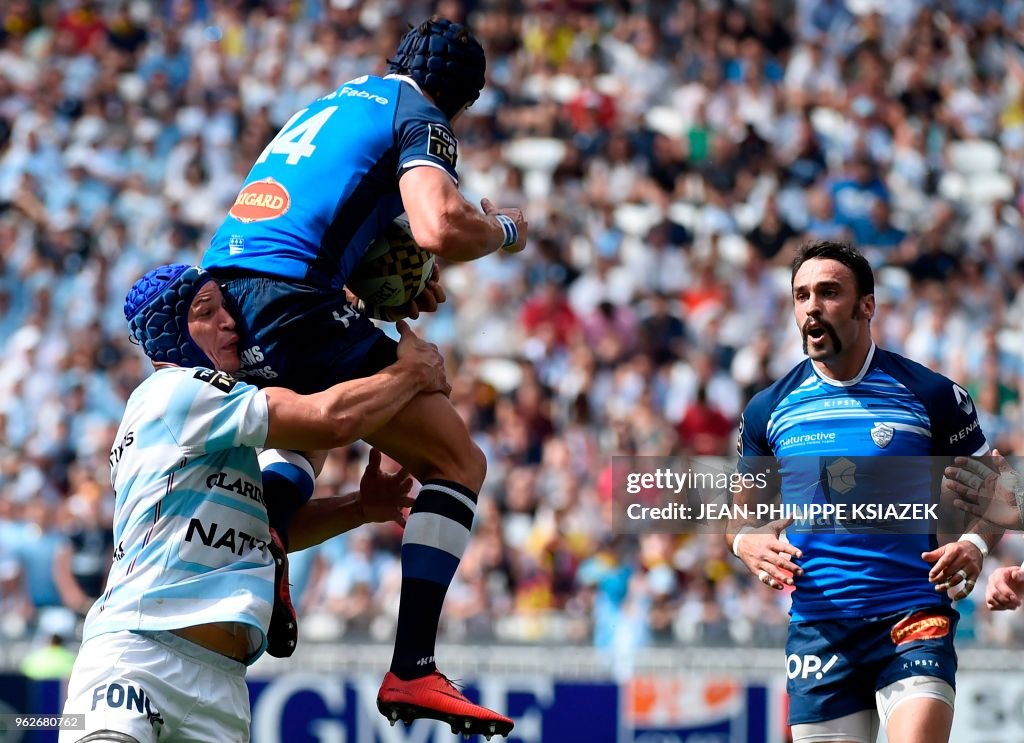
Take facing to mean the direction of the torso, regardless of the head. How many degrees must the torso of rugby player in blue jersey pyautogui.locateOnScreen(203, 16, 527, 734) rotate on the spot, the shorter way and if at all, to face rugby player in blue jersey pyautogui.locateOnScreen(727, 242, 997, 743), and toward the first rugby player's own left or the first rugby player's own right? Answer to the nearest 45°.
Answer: approximately 45° to the first rugby player's own right

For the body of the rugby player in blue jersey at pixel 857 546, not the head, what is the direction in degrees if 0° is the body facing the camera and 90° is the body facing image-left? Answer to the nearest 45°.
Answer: approximately 0°

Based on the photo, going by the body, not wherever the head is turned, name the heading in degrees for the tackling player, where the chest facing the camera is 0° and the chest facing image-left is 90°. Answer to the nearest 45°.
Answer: approximately 270°

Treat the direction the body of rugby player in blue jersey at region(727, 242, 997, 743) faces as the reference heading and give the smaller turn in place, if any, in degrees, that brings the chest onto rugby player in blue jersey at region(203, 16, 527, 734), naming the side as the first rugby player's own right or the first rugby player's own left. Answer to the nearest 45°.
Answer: approximately 45° to the first rugby player's own right

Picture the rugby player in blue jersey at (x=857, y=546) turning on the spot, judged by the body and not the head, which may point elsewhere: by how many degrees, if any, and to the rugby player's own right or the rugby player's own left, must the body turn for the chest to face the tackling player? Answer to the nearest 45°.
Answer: approximately 45° to the rugby player's own right

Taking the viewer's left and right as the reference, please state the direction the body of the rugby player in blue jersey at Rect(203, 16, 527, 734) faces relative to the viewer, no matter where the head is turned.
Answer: facing away from the viewer and to the right of the viewer

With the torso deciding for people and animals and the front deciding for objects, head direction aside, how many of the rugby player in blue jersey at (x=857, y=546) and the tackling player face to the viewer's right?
1
